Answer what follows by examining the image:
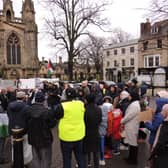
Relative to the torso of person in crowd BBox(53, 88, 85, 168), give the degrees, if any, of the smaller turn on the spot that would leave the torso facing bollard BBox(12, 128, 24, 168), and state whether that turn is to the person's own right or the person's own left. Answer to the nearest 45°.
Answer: approximately 90° to the person's own left

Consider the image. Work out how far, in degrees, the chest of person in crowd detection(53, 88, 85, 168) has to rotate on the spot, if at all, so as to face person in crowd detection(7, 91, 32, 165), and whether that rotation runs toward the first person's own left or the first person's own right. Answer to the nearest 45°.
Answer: approximately 45° to the first person's own left

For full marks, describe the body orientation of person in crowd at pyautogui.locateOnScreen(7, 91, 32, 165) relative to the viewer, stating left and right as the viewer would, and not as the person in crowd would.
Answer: facing away from the viewer

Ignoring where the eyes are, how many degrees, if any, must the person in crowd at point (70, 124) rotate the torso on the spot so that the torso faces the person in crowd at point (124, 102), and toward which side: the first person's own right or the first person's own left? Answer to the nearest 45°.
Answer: approximately 45° to the first person's own right

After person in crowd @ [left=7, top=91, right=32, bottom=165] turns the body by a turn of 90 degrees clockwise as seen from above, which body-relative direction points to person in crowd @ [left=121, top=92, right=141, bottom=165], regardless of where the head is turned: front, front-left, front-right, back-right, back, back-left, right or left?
front

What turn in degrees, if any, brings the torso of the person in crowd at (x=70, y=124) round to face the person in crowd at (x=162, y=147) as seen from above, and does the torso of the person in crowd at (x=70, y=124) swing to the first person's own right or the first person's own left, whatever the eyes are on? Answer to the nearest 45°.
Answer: approximately 135° to the first person's own right

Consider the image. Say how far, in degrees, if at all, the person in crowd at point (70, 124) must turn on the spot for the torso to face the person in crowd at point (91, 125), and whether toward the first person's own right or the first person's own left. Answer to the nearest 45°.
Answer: approximately 45° to the first person's own right

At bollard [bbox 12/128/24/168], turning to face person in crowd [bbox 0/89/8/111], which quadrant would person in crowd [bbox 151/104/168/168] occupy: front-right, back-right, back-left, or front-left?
back-right

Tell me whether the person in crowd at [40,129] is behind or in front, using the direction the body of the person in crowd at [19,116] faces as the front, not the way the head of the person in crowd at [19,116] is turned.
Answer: behind

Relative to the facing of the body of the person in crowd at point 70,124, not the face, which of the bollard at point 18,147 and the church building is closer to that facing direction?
the church building

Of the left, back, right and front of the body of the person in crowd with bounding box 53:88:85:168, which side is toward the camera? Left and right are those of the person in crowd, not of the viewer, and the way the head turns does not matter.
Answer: back

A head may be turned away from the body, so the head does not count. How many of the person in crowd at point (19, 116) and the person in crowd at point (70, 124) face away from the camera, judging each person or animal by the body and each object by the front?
2

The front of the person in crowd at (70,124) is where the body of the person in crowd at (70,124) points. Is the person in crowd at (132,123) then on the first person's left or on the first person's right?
on the first person's right

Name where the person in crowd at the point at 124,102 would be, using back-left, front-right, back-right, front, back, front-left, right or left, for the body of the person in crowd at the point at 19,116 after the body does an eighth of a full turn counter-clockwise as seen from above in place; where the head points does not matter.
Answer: back-right

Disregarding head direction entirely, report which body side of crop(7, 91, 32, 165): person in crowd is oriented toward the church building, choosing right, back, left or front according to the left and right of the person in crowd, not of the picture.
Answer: front
